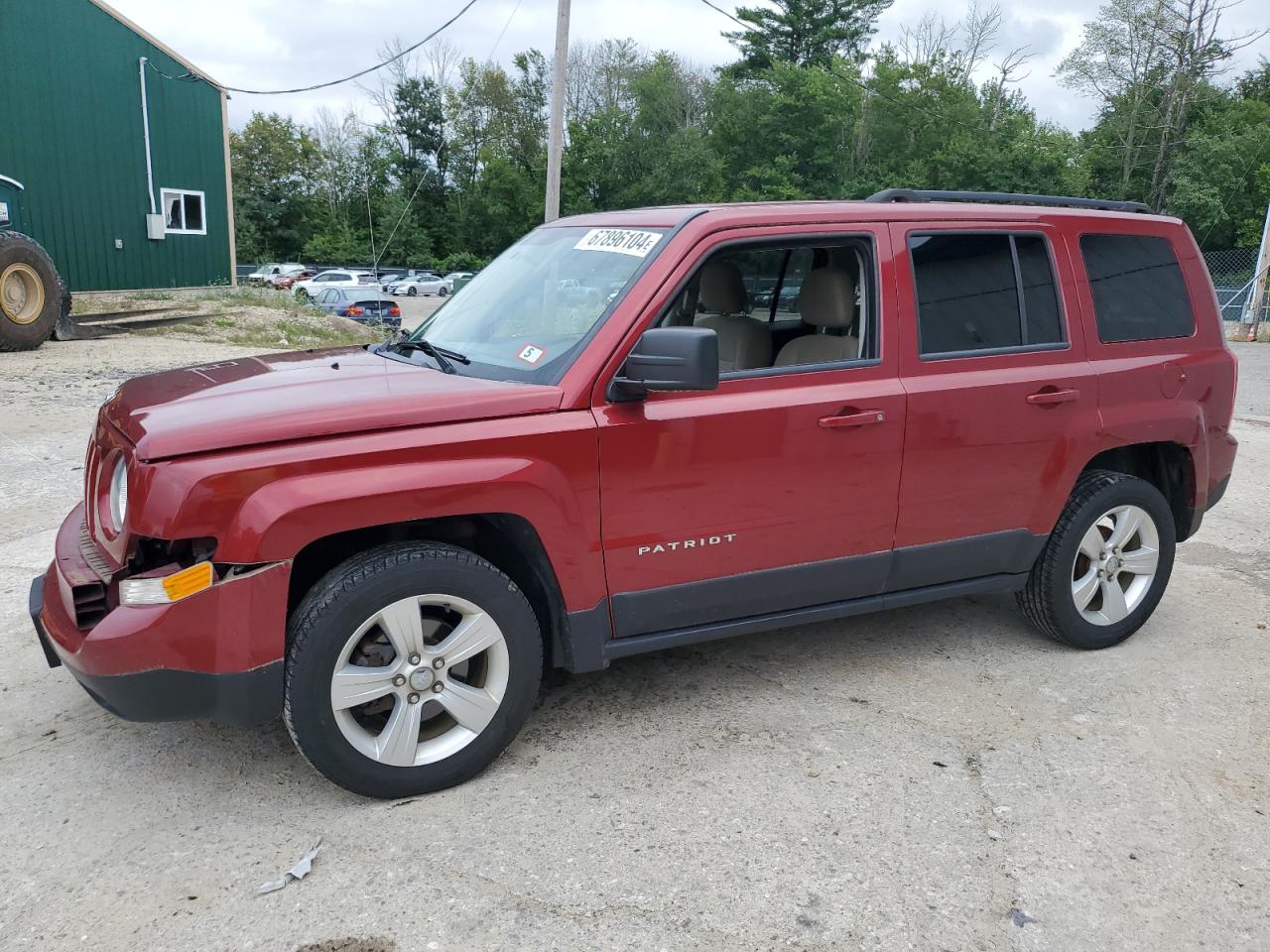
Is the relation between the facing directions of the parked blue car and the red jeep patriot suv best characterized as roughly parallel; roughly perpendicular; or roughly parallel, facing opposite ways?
roughly perpendicular

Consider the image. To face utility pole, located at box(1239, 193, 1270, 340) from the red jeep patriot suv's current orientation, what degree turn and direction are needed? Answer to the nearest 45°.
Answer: approximately 180°

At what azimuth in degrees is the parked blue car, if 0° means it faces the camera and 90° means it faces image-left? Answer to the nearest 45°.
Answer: approximately 135°

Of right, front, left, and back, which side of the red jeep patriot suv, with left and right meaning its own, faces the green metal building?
right

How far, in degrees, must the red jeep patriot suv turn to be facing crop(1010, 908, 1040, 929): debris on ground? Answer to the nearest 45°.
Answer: approximately 90° to its left

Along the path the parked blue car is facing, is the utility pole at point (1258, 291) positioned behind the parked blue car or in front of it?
behind

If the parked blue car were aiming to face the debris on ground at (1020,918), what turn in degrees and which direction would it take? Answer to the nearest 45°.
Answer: approximately 135° to its left

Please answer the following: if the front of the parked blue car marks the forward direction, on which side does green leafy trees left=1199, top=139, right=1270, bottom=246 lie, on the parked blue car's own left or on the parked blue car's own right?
on the parked blue car's own right

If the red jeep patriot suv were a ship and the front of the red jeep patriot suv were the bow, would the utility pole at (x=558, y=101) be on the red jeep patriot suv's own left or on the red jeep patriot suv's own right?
on the red jeep patriot suv's own right

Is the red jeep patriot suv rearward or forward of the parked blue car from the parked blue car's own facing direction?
rearward
